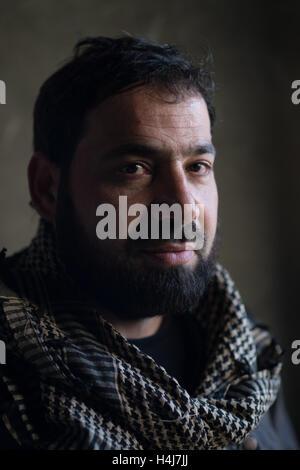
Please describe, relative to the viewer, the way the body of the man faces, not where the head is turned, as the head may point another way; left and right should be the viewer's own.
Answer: facing the viewer and to the right of the viewer
